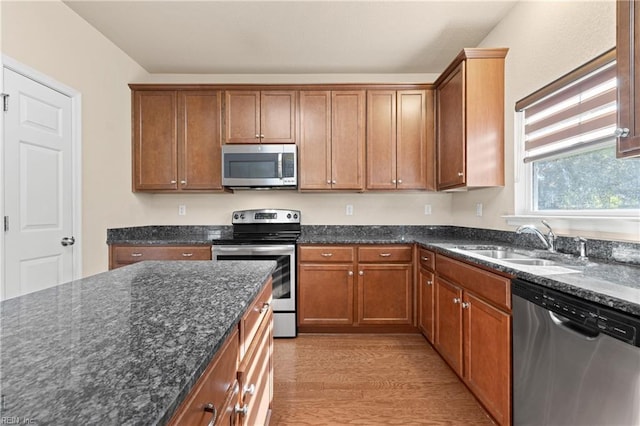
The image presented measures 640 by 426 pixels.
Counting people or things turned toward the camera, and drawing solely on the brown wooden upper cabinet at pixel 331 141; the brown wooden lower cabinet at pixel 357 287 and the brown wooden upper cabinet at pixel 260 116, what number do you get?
3

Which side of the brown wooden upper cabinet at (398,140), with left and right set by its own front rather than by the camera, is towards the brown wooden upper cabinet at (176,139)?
right

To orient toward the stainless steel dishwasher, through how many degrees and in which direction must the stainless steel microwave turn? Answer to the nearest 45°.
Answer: approximately 45° to its left

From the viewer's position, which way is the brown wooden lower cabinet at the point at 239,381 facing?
facing to the right of the viewer

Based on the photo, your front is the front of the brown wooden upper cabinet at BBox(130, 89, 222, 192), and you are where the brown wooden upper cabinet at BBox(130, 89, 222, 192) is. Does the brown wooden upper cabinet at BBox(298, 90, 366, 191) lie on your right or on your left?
on your left

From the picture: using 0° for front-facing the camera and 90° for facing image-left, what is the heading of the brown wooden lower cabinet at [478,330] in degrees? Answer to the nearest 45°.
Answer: approximately 45°

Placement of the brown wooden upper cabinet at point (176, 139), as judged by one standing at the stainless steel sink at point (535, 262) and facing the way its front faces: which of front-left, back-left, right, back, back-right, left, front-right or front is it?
front-right

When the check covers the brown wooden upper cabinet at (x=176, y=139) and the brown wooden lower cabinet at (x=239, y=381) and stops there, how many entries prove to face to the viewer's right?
1

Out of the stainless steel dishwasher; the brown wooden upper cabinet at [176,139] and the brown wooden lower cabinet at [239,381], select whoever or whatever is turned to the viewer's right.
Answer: the brown wooden lower cabinet

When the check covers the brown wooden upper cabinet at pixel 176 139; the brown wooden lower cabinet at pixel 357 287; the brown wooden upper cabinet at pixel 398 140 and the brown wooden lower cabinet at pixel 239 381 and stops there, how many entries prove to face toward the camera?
3

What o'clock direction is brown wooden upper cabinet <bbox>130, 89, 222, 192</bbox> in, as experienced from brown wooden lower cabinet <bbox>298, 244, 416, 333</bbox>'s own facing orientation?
The brown wooden upper cabinet is roughly at 3 o'clock from the brown wooden lower cabinet.

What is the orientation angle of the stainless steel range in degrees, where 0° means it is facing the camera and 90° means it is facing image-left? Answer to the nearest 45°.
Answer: approximately 0°
